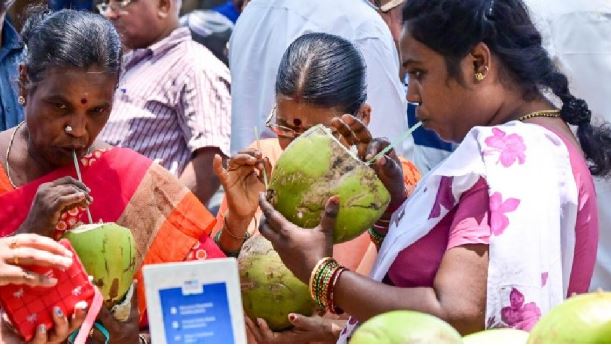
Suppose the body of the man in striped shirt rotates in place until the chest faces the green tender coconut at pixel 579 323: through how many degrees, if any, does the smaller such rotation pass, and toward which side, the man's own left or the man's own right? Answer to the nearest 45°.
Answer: approximately 45° to the man's own left

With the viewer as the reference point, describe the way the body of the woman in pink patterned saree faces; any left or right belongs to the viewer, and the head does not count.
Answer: facing to the left of the viewer

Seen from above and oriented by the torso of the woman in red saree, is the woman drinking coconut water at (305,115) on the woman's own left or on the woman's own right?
on the woman's own left

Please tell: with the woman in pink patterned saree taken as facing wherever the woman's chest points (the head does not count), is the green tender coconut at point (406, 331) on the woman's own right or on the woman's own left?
on the woman's own left

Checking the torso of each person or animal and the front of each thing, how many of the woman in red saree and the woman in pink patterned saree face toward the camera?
1

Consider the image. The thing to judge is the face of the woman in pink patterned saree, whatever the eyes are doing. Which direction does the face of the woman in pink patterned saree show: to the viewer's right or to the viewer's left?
to the viewer's left

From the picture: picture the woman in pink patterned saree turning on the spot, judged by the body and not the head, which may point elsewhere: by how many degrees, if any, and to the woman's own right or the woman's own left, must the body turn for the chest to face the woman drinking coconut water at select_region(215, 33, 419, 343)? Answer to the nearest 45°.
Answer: approximately 45° to the woman's own right

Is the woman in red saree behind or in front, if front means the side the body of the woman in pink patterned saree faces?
in front

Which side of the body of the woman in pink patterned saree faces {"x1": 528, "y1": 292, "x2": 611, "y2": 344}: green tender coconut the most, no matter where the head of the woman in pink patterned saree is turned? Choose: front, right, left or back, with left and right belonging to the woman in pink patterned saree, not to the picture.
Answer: left
